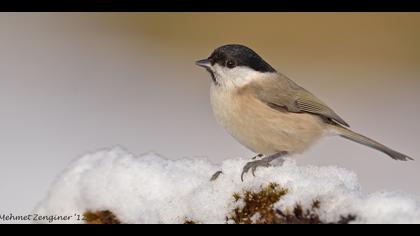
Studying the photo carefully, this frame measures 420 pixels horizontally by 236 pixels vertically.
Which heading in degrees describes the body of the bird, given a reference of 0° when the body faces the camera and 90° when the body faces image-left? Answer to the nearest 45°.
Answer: approximately 90°
